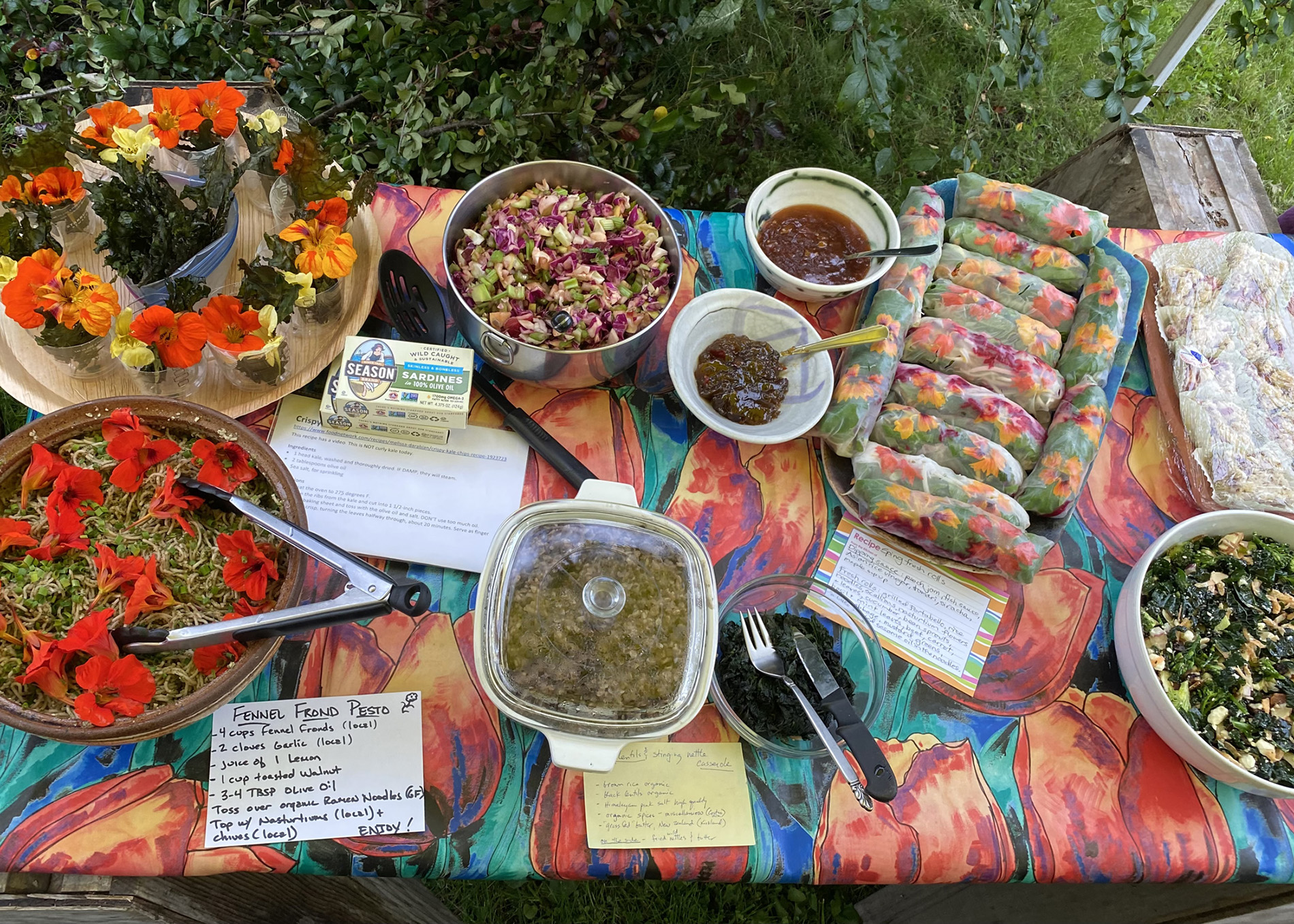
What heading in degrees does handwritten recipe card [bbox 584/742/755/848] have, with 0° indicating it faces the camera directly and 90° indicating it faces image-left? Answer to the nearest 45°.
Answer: approximately 0°

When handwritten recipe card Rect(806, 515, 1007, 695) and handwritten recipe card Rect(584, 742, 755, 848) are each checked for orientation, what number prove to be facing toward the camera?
2

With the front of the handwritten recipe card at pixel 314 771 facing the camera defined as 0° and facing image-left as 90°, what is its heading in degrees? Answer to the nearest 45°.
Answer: approximately 0°
